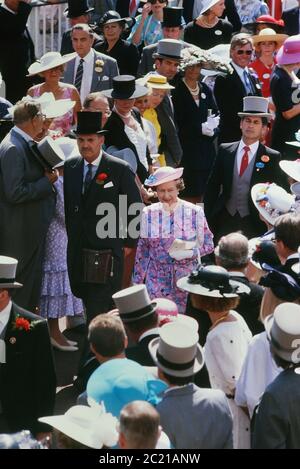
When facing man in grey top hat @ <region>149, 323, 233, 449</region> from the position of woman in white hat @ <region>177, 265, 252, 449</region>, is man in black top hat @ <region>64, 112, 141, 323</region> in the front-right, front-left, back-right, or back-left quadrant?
back-right

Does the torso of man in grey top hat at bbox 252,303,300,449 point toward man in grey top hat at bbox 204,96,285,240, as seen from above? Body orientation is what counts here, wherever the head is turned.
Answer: yes

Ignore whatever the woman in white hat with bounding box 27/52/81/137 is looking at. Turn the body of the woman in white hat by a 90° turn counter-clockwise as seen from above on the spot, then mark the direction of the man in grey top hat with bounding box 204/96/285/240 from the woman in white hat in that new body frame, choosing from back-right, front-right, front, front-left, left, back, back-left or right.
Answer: front-right

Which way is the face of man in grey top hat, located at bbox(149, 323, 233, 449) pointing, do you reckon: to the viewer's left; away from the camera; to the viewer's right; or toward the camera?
away from the camera

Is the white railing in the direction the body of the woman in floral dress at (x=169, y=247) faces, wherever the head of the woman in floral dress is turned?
no

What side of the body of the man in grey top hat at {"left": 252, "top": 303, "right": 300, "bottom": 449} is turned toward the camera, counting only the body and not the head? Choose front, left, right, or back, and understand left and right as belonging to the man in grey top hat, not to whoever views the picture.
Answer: back

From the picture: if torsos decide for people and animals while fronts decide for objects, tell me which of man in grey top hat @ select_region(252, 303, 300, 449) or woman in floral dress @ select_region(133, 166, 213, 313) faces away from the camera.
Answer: the man in grey top hat

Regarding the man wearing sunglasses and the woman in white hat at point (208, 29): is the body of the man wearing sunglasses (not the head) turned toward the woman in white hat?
no

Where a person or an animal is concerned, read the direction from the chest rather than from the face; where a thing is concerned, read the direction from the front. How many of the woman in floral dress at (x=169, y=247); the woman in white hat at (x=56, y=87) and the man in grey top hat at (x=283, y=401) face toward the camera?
2

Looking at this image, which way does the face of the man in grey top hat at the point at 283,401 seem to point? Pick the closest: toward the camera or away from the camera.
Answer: away from the camera

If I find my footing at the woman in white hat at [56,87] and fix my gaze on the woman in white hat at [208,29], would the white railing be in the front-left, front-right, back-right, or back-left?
front-left

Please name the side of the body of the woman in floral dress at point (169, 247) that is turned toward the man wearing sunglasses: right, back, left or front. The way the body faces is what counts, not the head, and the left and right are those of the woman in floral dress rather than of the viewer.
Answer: back

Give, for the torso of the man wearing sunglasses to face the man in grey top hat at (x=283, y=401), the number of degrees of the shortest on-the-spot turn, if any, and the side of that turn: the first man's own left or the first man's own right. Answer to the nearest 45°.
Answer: approximately 45° to the first man's own right

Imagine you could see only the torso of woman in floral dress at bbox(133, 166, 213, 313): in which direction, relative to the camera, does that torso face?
toward the camera

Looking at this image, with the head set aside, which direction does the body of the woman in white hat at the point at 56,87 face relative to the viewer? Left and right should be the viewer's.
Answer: facing the viewer

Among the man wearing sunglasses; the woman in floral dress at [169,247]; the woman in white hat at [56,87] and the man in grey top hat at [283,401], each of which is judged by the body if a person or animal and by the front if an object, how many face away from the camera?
1

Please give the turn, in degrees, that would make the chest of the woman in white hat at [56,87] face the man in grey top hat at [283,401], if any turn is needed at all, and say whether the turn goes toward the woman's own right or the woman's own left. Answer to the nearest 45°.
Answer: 0° — they already face them

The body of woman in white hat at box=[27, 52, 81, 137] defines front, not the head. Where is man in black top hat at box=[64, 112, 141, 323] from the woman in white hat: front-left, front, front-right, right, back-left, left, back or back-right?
front

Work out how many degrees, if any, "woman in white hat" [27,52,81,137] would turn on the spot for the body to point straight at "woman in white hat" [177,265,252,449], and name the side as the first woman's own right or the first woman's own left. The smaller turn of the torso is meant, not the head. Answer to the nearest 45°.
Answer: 0° — they already face them
